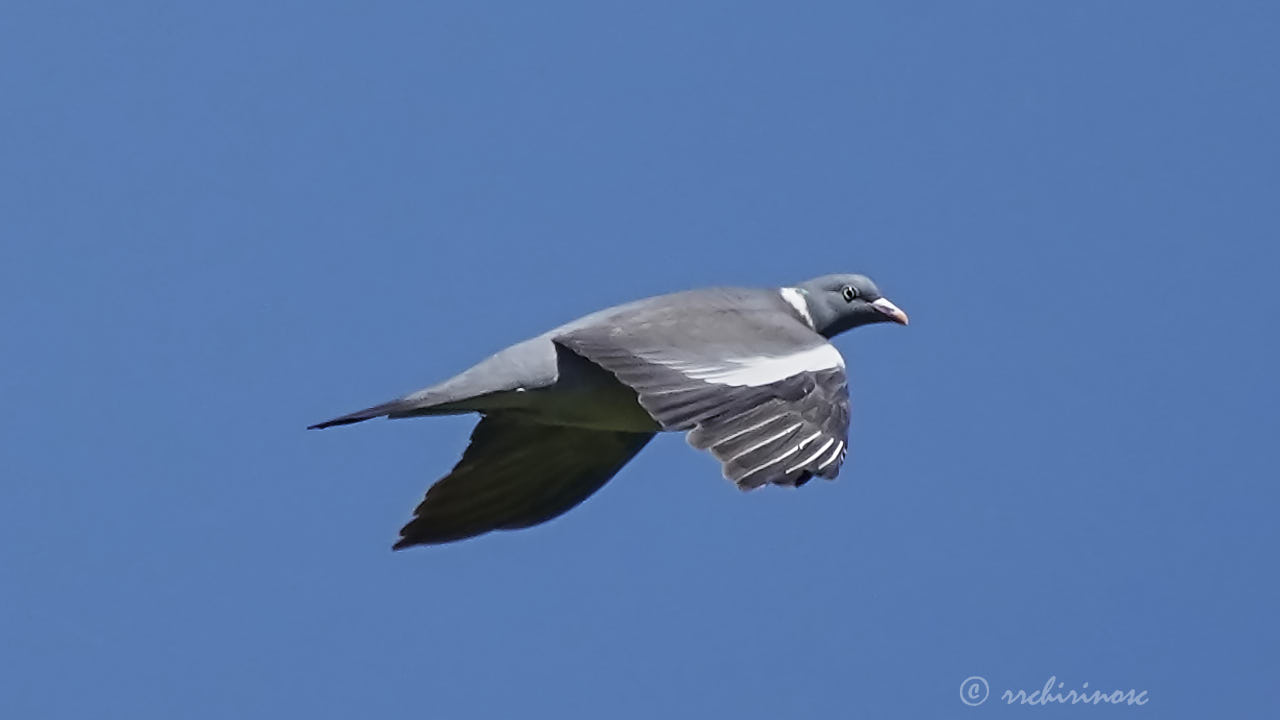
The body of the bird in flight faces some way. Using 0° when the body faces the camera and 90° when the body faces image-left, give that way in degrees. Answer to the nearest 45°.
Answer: approximately 270°
